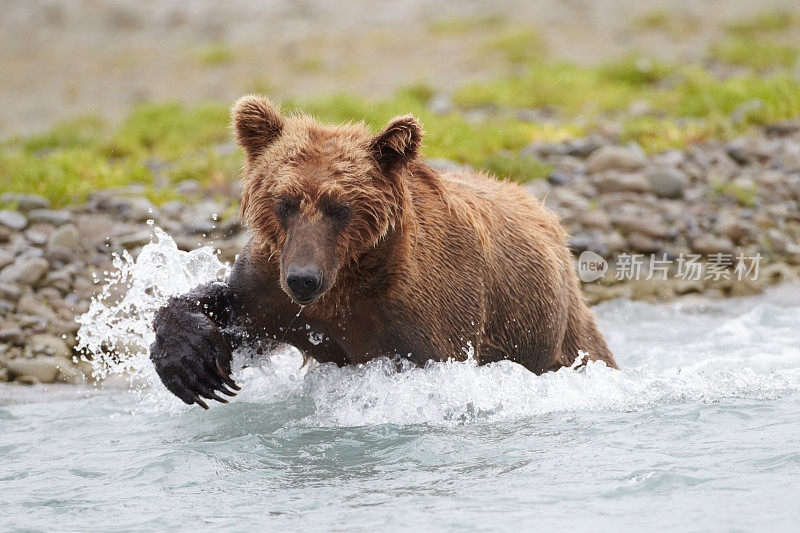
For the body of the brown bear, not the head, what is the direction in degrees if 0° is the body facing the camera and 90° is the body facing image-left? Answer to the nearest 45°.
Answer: approximately 45°
